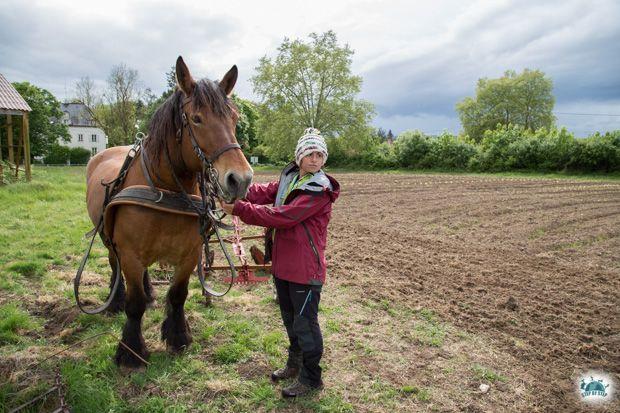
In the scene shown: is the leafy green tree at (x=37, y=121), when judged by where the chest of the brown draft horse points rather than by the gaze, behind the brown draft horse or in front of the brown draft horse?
behind

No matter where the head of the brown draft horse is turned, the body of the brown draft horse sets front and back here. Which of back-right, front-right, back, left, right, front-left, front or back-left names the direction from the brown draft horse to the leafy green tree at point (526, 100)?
left

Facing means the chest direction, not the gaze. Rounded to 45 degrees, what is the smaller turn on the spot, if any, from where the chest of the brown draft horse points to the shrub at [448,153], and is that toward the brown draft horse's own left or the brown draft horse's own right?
approximately 90° to the brown draft horse's own left

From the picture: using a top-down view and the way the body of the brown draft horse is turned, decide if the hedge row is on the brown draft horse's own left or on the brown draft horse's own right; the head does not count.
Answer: on the brown draft horse's own left

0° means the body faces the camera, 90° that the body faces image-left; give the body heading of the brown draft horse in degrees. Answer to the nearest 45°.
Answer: approximately 315°
